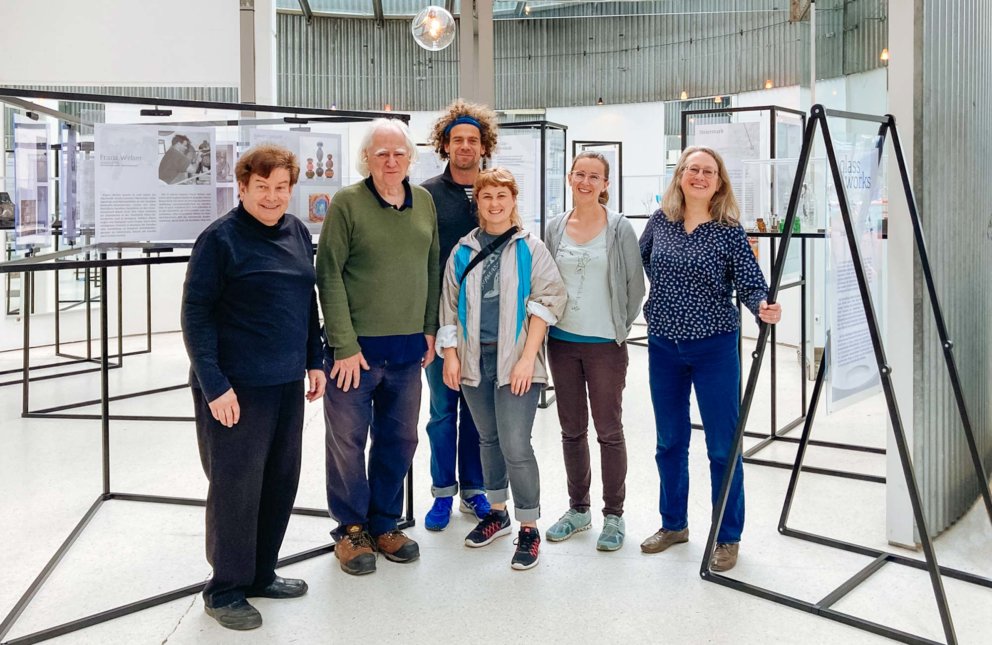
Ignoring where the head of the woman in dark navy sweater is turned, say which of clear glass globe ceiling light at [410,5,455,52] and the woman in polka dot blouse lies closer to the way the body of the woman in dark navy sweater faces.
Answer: the woman in polka dot blouse

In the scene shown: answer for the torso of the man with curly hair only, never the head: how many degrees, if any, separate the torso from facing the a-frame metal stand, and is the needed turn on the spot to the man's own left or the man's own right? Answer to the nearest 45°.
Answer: approximately 45° to the man's own left

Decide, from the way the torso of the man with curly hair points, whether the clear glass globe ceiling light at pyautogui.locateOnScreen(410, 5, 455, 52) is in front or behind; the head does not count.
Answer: behind

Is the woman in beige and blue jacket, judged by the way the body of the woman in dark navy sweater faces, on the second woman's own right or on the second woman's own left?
on the second woman's own left

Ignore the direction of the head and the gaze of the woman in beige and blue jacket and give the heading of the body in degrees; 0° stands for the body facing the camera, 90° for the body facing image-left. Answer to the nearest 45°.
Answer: approximately 0°
